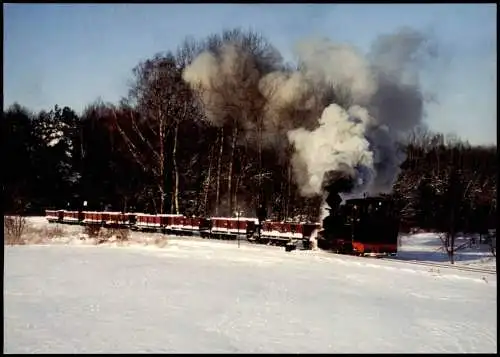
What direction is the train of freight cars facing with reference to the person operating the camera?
facing the viewer and to the right of the viewer

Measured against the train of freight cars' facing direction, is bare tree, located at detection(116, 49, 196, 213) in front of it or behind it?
behind
